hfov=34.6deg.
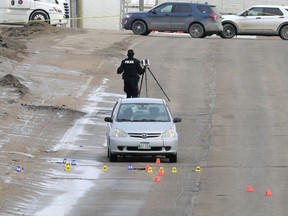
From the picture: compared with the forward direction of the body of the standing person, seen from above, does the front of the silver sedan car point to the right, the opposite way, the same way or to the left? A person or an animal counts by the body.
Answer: the opposite way

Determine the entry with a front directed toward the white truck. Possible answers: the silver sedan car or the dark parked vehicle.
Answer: the dark parked vehicle

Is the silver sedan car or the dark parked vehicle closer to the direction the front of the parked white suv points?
the dark parked vehicle

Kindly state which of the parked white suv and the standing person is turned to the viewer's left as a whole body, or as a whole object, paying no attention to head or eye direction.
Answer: the parked white suv

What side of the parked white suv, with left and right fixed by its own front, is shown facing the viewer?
left

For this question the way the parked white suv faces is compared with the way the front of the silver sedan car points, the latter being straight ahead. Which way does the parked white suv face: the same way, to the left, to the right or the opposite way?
to the right

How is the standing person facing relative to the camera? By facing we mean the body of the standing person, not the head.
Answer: away from the camera

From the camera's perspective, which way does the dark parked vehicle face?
to the viewer's left

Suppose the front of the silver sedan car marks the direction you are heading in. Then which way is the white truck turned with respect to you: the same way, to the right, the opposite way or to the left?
to the left

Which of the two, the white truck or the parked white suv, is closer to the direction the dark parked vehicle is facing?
the white truck

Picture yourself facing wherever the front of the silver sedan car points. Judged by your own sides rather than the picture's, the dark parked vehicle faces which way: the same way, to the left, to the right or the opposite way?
to the right

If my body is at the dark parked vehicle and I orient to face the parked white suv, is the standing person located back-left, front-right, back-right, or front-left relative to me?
back-right

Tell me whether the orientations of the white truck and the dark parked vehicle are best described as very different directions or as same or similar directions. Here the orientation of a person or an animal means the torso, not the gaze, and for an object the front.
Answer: very different directions

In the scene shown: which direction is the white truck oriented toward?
to the viewer's right
